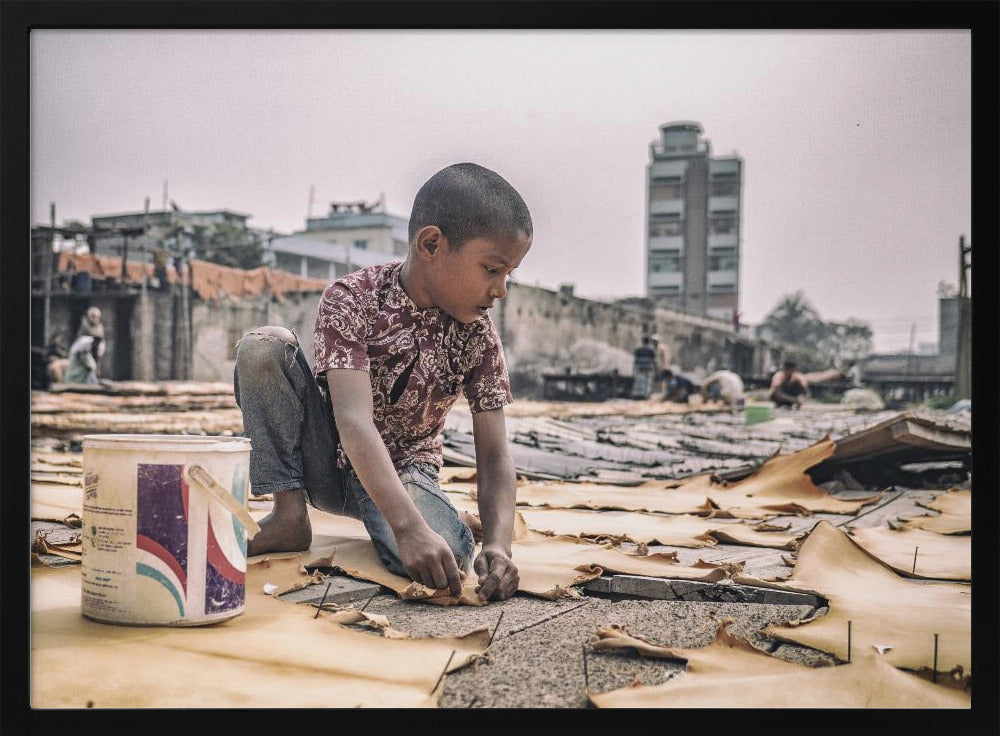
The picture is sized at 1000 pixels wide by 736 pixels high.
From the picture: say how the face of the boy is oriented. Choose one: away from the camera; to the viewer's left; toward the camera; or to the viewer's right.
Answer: to the viewer's right

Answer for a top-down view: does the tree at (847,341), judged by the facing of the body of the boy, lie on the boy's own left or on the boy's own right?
on the boy's own left

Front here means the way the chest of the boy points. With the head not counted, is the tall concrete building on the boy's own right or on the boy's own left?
on the boy's own left

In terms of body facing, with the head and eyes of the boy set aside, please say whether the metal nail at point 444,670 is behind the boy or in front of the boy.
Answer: in front

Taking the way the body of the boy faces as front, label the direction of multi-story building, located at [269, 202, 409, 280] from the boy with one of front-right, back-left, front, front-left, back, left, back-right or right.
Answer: back-left

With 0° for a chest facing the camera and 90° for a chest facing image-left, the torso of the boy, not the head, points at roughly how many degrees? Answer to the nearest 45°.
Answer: approximately 315°

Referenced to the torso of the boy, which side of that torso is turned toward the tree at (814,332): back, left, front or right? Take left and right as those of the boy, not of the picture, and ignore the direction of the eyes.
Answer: left

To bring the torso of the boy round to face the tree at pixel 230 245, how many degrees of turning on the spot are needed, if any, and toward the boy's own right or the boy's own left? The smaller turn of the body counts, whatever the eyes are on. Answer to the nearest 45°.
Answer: approximately 135° to the boy's own left

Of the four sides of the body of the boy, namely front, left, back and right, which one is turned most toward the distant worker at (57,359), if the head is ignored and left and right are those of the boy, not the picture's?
back

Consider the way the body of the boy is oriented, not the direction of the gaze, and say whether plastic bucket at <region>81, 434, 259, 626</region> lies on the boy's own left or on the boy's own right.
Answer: on the boy's own right

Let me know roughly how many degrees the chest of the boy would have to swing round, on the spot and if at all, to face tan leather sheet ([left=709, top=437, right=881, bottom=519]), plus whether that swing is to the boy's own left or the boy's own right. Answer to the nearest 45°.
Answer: approximately 90° to the boy's own left
